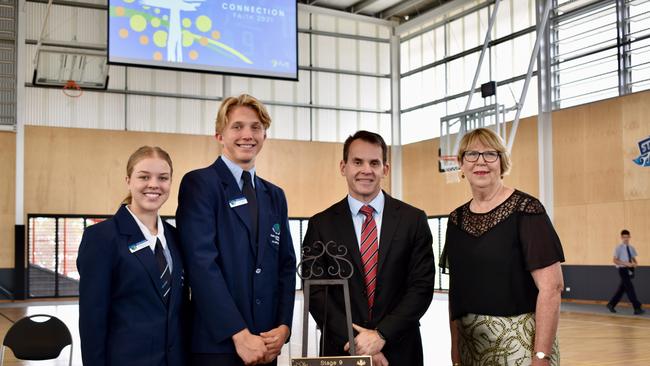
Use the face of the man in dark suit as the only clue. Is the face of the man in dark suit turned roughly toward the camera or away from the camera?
toward the camera

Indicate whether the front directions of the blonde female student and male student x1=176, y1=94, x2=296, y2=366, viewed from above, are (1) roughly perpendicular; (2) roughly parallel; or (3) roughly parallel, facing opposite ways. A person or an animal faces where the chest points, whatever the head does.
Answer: roughly parallel

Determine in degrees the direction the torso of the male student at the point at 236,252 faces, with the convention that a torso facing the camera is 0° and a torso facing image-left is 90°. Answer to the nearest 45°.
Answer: approximately 315°

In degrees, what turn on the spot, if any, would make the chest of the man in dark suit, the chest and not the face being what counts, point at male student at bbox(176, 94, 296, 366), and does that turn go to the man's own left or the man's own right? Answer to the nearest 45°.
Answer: approximately 90° to the man's own right

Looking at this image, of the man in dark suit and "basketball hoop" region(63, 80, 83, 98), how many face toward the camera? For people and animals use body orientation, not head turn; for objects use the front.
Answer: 2

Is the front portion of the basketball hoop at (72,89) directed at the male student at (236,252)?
yes

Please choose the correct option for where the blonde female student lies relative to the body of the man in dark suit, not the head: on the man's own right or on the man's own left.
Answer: on the man's own right

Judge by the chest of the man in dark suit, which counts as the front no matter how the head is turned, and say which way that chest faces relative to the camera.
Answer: toward the camera

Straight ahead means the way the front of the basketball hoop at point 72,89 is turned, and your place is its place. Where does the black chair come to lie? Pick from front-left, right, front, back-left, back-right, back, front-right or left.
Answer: front

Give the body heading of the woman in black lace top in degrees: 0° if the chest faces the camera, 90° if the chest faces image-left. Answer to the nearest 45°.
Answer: approximately 45°

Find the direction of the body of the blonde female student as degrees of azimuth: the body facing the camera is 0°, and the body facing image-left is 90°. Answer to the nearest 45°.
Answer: approximately 315°
